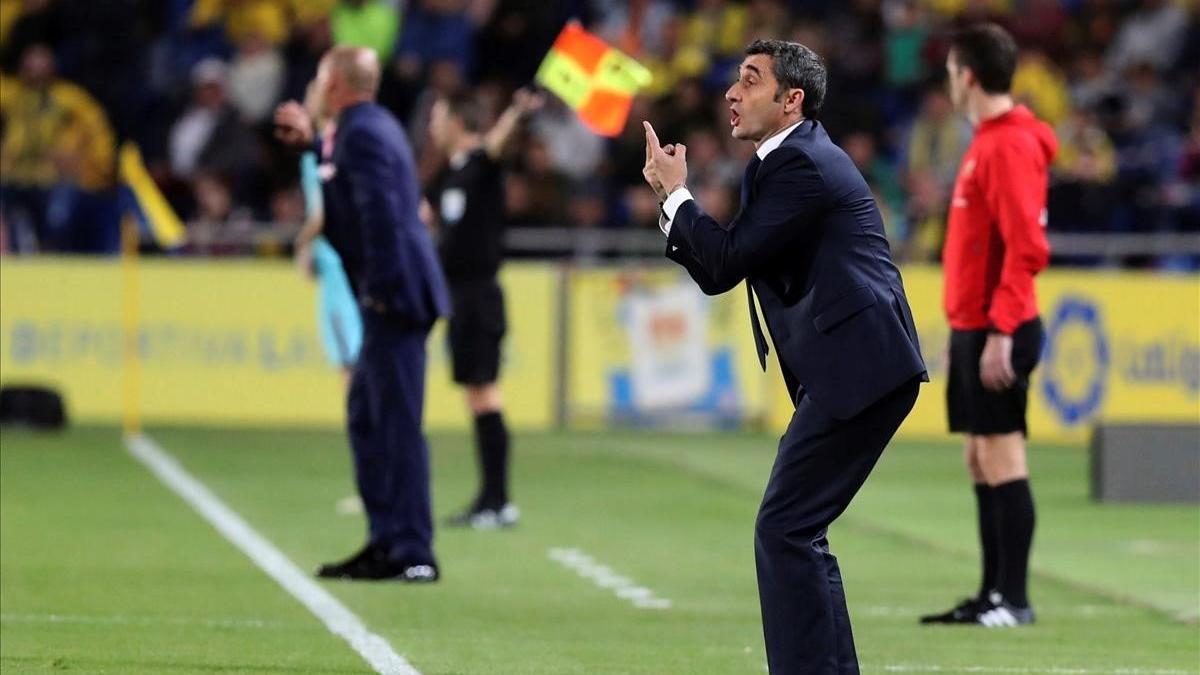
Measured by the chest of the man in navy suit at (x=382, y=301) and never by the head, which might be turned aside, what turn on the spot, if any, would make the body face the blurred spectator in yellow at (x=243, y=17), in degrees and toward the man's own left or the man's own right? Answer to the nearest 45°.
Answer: approximately 90° to the man's own right

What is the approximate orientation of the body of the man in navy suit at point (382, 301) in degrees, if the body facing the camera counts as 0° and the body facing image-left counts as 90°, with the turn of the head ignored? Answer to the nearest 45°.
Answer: approximately 90°

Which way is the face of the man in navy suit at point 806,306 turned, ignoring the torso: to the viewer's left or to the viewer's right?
to the viewer's left

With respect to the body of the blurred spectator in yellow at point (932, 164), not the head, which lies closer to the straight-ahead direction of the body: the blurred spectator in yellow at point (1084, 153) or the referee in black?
the referee in black

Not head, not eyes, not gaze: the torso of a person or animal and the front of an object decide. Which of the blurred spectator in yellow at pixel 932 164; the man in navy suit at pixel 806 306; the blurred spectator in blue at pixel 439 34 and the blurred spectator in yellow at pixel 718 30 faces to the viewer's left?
the man in navy suit

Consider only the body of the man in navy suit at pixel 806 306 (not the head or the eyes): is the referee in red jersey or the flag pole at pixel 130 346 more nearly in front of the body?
the flag pole

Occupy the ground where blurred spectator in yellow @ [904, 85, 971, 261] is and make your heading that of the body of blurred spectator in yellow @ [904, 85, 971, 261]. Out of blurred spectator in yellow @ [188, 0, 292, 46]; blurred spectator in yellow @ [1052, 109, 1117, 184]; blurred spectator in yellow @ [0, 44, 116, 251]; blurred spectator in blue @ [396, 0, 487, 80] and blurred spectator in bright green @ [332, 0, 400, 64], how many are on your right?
4

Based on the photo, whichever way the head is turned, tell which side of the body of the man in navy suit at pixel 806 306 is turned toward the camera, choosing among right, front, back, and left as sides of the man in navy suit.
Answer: left
